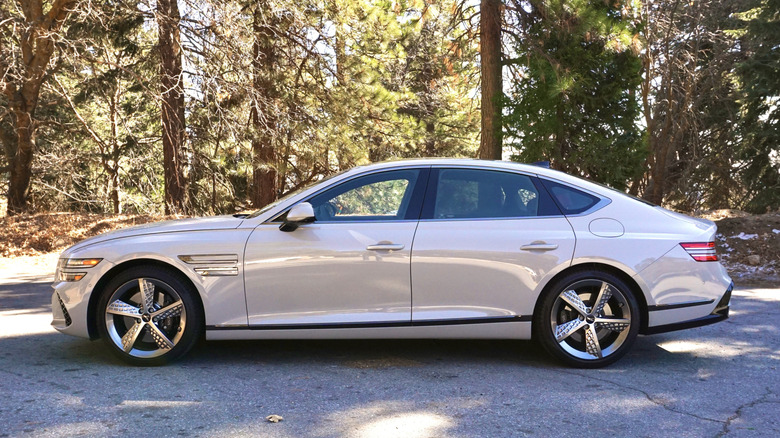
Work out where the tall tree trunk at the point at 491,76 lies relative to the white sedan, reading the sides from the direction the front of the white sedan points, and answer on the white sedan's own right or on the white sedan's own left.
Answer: on the white sedan's own right

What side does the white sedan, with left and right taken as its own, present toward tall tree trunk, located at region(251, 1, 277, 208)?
right

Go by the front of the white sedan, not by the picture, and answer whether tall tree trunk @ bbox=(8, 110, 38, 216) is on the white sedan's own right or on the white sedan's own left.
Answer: on the white sedan's own right

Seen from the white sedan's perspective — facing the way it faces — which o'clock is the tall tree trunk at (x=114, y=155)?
The tall tree trunk is roughly at 2 o'clock from the white sedan.

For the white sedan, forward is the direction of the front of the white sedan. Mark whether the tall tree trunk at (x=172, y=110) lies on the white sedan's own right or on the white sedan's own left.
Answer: on the white sedan's own right

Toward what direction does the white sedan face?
to the viewer's left
